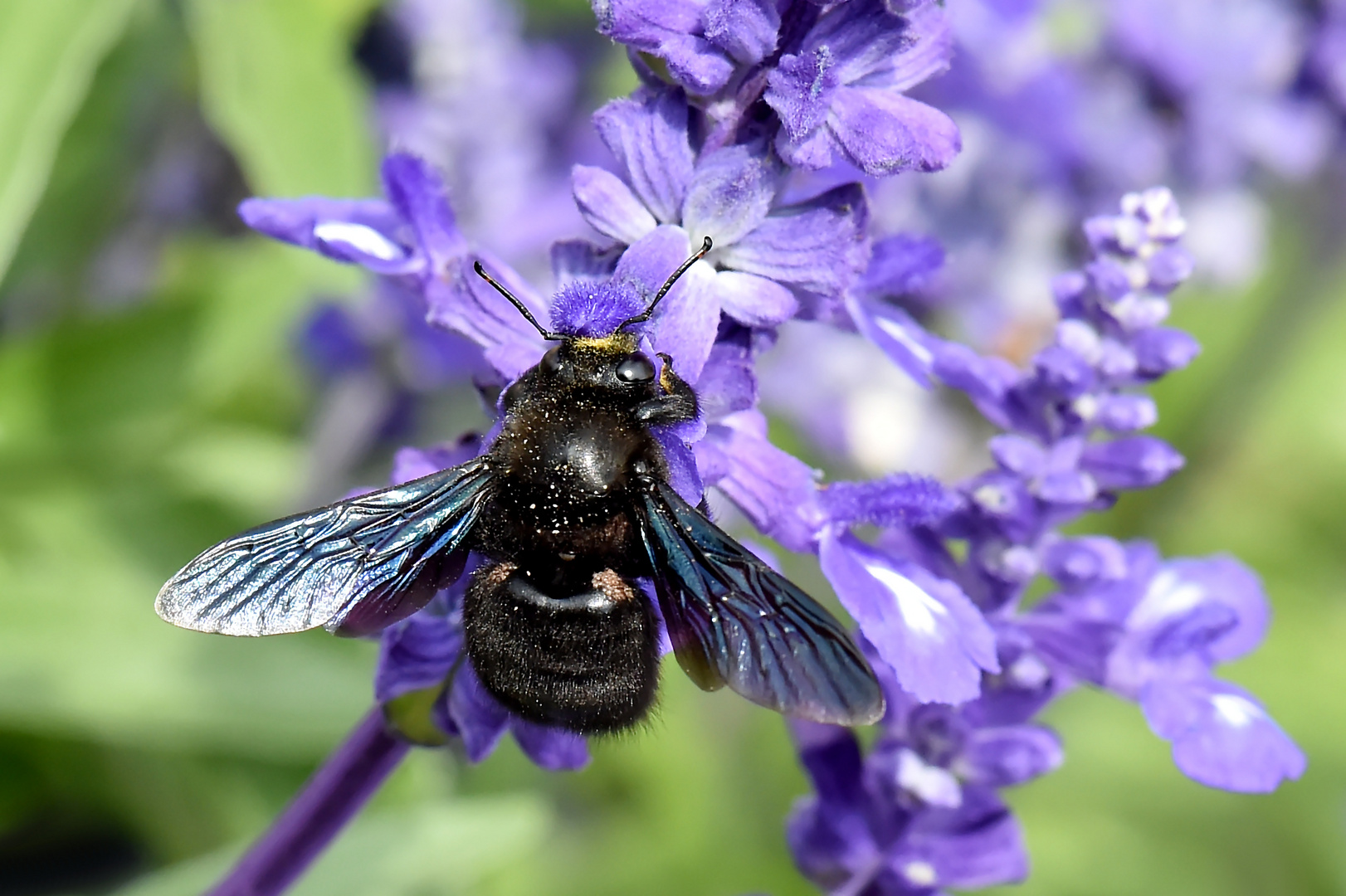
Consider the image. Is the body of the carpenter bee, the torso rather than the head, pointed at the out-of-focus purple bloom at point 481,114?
yes

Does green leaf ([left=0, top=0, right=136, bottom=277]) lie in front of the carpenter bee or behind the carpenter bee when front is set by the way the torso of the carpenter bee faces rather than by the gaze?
in front

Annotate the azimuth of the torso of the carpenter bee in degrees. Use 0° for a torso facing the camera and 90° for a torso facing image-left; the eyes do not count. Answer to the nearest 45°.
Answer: approximately 180°
